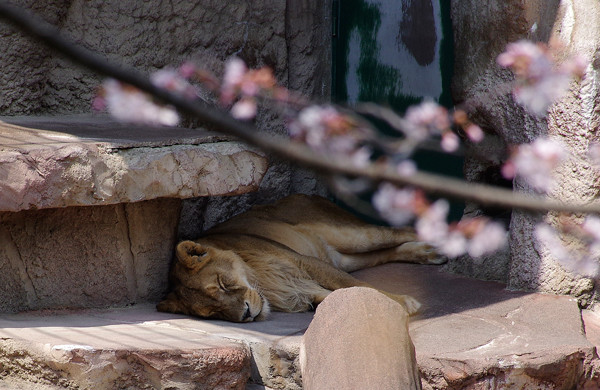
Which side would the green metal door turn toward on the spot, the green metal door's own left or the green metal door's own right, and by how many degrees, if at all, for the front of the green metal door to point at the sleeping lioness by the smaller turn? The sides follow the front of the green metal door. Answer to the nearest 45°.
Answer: approximately 45° to the green metal door's own right

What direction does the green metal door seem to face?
toward the camera

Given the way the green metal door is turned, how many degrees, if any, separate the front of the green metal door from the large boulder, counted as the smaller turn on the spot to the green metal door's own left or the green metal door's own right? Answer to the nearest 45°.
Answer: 0° — it already faces it

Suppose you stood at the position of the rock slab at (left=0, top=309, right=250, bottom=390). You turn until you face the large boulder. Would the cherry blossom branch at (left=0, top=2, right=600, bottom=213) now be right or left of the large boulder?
right

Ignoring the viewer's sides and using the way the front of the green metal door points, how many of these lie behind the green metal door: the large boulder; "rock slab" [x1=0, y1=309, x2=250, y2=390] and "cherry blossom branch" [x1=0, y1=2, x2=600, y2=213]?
0

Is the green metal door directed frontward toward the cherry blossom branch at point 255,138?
yes
